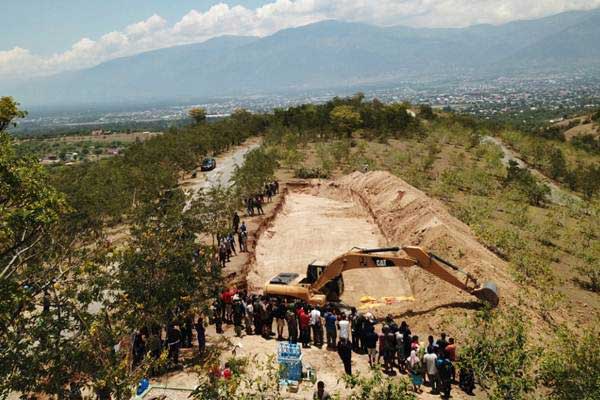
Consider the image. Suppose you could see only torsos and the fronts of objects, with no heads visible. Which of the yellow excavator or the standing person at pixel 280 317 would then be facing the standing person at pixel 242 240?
the standing person at pixel 280 317

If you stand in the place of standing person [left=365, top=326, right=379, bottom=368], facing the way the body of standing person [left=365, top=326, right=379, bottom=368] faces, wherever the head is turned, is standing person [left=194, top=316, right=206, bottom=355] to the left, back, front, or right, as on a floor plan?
left

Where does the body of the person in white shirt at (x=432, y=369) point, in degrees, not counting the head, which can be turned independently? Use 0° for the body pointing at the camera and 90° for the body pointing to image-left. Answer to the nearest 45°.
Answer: approximately 180°

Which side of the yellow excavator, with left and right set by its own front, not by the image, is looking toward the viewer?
right

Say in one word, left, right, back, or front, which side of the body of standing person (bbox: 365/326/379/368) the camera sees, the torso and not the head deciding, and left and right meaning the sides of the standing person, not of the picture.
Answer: back

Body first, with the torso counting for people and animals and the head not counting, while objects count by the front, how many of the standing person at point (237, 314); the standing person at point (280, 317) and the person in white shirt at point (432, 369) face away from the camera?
3

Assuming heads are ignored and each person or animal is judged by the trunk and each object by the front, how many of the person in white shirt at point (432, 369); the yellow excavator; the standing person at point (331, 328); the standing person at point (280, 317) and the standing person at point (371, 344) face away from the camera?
4

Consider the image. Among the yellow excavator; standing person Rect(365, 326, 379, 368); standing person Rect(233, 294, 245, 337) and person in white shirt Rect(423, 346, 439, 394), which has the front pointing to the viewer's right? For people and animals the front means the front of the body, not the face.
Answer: the yellow excavator

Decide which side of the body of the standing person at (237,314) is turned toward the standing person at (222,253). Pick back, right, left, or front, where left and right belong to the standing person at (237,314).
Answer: front

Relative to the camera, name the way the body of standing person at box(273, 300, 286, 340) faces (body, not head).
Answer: away from the camera

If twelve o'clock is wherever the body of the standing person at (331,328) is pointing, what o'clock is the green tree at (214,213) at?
The green tree is roughly at 11 o'clock from the standing person.

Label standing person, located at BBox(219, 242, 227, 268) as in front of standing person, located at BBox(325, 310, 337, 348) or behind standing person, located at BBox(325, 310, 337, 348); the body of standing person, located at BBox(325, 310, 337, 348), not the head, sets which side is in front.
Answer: in front

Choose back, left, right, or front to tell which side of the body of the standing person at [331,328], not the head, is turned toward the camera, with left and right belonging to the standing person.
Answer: back
